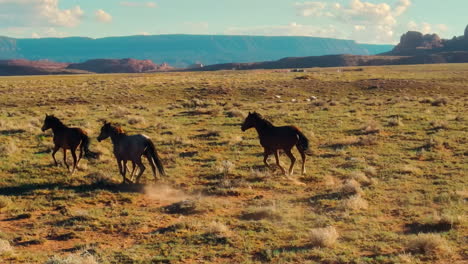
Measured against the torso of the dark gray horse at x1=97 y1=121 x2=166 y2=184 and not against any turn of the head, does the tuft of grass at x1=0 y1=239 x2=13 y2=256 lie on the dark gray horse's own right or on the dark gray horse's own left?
on the dark gray horse's own left

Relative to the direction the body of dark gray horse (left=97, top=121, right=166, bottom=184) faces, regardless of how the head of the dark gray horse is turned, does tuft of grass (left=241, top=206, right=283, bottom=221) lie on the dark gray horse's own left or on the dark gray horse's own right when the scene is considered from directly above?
on the dark gray horse's own left

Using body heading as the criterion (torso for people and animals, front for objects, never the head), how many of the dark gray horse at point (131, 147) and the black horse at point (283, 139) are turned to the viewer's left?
2

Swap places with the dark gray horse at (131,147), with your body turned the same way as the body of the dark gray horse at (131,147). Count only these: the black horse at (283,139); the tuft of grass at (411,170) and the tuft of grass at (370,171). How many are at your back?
3

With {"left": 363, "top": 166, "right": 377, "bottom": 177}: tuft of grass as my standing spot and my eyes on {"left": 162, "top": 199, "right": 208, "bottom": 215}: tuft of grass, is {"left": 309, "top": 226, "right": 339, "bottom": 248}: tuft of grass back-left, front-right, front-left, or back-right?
front-left

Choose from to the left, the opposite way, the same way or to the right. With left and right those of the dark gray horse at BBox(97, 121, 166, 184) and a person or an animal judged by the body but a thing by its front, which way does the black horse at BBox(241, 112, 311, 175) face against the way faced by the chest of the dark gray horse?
the same way

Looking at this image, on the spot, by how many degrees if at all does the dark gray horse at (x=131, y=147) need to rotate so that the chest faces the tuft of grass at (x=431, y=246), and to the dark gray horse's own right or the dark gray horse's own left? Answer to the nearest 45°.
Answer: approximately 135° to the dark gray horse's own left

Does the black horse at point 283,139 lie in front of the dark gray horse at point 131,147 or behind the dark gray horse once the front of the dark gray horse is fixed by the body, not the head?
behind

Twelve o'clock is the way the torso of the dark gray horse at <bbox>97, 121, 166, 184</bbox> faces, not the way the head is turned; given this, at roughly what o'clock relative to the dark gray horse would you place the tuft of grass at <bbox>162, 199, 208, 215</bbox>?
The tuft of grass is roughly at 8 o'clock from the dark gray horse.

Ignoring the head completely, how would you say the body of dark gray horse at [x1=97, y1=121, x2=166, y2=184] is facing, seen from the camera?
to the viewer's left

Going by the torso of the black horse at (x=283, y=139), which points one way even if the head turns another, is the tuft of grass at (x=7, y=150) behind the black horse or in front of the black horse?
in front

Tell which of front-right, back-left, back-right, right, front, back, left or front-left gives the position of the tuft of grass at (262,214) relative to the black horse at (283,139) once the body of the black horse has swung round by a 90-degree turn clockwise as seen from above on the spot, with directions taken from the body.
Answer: back

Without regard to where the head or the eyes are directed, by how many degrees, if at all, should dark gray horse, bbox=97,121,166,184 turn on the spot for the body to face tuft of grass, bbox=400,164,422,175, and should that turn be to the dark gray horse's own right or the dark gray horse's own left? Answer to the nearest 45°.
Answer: approximately 180°

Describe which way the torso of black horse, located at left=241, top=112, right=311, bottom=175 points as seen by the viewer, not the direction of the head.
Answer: to the viewer's left

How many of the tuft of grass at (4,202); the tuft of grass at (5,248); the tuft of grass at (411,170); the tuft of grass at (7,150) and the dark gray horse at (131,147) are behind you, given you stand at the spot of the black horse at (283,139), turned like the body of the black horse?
1

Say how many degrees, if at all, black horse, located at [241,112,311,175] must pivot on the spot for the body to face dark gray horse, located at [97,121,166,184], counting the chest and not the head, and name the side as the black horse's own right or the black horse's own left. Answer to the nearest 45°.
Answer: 0° — it already faces it

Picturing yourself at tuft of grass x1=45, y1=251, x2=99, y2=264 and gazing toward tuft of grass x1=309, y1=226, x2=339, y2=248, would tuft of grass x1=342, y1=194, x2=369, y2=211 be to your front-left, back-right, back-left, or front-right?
front-left

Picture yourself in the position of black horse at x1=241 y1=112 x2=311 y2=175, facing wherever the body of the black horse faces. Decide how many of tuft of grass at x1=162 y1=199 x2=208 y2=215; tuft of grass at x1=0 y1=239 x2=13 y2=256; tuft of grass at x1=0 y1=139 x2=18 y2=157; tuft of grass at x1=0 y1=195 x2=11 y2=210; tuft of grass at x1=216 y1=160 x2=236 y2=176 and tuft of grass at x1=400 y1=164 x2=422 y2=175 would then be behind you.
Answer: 1
